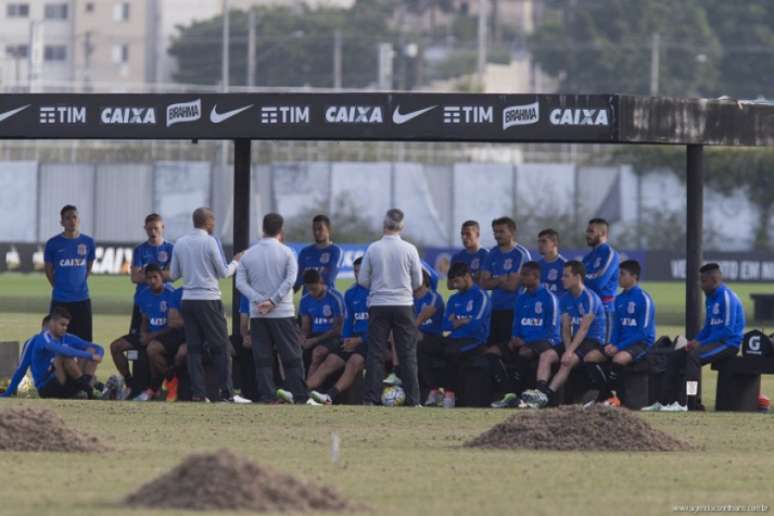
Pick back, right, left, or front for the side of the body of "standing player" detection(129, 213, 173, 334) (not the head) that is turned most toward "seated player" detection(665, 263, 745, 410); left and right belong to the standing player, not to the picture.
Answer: left

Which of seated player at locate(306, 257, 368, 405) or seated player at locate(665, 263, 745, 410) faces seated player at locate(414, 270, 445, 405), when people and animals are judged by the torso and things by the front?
seated player at locate(665, 263, 745, 410)

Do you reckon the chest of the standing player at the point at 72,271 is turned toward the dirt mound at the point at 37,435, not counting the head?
yes

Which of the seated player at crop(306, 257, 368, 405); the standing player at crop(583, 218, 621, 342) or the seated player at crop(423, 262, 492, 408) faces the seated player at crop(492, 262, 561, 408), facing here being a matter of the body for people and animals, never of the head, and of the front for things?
the standing player

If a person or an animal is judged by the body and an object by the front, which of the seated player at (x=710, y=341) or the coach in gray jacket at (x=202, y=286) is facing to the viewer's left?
the seated player

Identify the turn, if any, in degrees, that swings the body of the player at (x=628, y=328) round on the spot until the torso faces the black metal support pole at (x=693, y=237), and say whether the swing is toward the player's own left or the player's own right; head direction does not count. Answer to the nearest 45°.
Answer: approximately 90° to the standing player's own left

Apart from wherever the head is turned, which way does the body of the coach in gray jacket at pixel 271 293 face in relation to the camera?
away from the camera

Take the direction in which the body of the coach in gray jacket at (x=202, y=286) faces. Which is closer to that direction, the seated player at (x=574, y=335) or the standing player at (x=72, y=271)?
the seated player

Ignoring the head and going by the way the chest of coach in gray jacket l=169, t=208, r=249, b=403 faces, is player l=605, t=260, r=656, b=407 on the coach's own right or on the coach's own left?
on the coach's own right

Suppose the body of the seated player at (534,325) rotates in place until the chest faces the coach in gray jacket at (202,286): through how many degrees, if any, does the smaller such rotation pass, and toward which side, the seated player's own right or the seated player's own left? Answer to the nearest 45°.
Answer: approximately 45° to the seated player's own right

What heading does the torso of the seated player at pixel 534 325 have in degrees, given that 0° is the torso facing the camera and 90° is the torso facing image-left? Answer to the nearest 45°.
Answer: approximately 45°

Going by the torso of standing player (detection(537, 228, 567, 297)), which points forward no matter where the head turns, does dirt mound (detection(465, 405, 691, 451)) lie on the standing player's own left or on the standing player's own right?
on the standing player's own left
